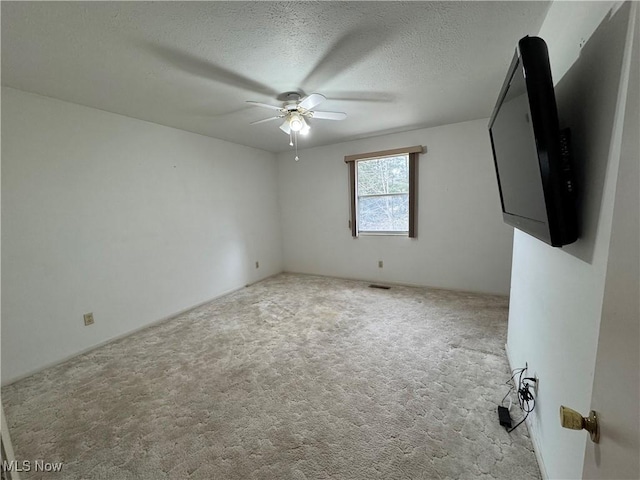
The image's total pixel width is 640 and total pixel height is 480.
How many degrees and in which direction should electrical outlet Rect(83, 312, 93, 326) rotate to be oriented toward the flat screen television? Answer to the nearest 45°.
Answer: approximately 45° to its right

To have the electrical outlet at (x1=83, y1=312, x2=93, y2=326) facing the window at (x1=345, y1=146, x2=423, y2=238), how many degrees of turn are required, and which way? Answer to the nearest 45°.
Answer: approximately 45° to its left

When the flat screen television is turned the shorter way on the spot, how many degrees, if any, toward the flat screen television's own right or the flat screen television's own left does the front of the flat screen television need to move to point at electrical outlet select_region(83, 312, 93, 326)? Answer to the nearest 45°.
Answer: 0° — it already faces it

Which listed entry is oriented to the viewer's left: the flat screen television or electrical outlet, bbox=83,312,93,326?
the flat screen television

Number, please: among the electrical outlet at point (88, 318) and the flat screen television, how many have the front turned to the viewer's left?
1

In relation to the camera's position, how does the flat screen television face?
facing to the left of the viewer
